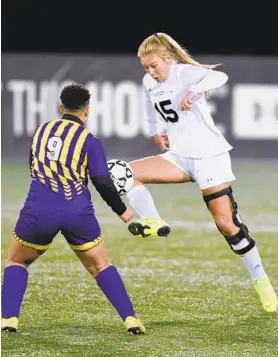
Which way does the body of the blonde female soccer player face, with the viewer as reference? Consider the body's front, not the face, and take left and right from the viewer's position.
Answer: facing the viewer and to the left of the viewer

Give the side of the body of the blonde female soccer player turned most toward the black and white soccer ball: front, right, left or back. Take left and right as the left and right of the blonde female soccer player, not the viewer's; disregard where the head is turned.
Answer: front

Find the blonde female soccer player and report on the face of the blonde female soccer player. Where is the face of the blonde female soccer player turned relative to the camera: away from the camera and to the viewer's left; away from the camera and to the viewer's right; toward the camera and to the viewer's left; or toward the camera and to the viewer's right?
toward the camera and to the viewer's left
